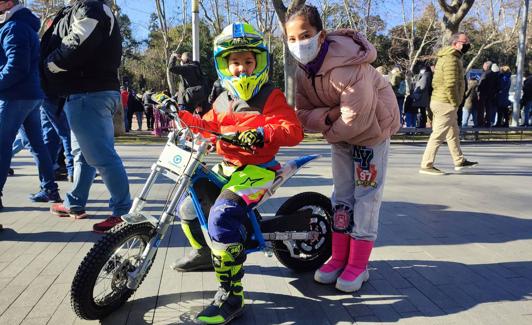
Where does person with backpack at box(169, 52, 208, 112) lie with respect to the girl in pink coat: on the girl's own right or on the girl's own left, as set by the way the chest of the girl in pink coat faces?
on the girl's own right

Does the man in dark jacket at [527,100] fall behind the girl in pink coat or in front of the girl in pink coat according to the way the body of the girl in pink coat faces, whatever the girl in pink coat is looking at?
behind

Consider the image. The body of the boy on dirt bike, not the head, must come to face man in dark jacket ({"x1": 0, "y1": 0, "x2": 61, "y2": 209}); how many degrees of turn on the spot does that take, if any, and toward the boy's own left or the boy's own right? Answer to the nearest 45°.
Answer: approximately 90° to the boy's own right

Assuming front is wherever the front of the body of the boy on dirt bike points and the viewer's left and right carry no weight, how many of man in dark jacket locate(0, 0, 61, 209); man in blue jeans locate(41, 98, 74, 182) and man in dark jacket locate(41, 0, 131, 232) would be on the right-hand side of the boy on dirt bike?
3

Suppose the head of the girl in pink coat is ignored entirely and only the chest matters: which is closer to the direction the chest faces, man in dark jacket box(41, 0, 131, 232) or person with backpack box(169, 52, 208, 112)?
the man in dark jacket

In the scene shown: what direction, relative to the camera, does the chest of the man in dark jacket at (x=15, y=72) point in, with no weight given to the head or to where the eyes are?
to the viewer's left

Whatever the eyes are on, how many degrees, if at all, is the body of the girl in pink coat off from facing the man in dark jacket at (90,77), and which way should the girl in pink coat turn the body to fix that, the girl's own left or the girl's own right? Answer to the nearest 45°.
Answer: approximately 45° to the girl's own right
